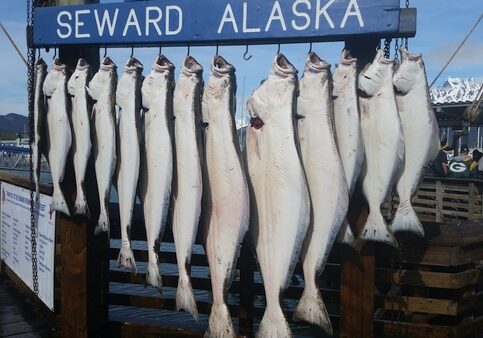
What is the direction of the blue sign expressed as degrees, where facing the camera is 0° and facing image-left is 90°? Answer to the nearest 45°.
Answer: approximately 0°

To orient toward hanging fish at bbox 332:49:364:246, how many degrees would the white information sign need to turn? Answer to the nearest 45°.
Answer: approximately 90° to its left

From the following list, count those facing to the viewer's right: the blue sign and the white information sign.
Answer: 0

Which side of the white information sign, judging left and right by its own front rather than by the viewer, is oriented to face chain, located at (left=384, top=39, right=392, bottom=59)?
left

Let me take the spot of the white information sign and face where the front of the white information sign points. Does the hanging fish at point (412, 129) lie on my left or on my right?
on my left

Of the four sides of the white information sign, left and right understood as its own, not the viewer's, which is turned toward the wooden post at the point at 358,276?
left
